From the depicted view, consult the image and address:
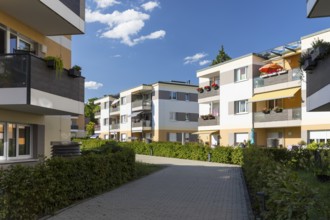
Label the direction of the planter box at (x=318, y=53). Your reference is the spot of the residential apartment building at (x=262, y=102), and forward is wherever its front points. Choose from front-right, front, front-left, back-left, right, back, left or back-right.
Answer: front-left

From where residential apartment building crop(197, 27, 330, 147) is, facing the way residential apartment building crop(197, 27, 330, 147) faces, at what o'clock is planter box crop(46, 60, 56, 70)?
The planter box is roughly at 11 o'clock from the residential apartment building.

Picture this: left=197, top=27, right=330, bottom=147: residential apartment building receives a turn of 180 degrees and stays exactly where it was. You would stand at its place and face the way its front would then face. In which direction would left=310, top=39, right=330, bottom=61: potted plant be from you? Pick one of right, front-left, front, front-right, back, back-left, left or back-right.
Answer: back-right

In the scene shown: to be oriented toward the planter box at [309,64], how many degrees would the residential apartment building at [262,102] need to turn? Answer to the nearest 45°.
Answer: approximately 45° to its left

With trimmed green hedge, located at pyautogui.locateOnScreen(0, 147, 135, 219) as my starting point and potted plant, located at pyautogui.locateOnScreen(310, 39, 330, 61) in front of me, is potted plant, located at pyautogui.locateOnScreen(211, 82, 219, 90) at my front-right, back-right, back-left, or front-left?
front-left

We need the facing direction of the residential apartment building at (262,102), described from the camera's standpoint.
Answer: facing the viewer and to the left of the viewer

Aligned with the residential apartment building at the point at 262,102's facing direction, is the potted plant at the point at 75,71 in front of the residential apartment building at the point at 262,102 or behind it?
in front
